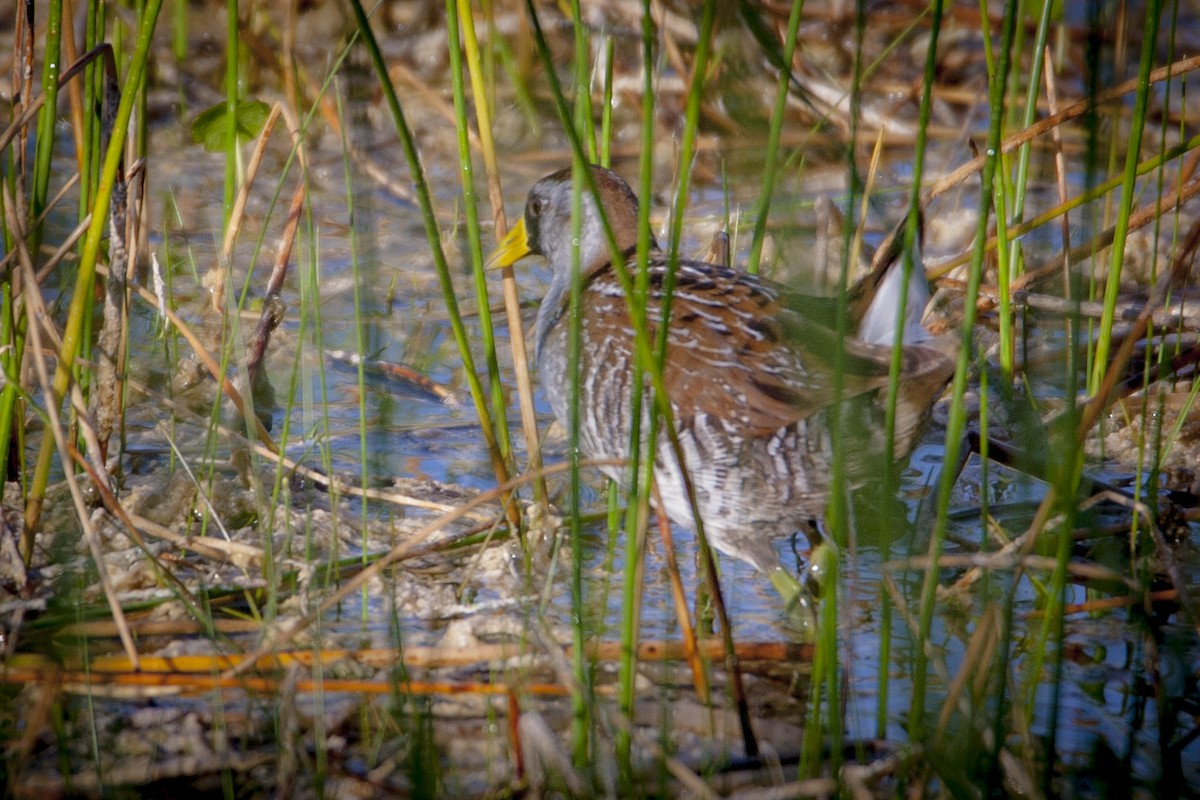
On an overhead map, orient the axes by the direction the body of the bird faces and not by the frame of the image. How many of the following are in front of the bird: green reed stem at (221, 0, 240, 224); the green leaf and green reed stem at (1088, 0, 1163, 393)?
2

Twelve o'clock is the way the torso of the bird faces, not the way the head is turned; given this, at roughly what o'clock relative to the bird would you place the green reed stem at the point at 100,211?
The green reed stem is roughly at 11 o'clock from the bird.

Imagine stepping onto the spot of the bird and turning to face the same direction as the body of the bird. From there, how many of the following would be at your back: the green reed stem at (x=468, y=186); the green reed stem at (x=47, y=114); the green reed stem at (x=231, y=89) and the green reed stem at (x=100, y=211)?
0

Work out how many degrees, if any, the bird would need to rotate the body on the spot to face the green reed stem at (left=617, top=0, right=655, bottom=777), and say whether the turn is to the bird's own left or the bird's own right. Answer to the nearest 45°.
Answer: approximately 90° to the bird's own left

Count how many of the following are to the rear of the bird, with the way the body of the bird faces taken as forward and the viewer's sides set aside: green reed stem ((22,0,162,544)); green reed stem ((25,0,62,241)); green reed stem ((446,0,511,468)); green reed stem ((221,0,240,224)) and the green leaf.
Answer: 0

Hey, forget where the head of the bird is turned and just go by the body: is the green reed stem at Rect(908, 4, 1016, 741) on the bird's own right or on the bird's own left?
on the bird's own left

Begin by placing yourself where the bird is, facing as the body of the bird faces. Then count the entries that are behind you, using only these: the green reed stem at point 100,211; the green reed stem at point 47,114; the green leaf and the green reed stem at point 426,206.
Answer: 0

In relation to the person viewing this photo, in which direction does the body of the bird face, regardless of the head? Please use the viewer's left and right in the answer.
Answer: facing to the left of the viewer

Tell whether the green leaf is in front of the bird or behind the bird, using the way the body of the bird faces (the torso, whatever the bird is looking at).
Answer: in front

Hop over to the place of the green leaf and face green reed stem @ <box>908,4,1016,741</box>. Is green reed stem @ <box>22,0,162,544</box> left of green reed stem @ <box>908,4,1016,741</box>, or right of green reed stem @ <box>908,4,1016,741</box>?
right

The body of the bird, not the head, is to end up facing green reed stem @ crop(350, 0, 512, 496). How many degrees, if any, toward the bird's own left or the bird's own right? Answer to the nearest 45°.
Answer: approximately 45° to the bird's own left
